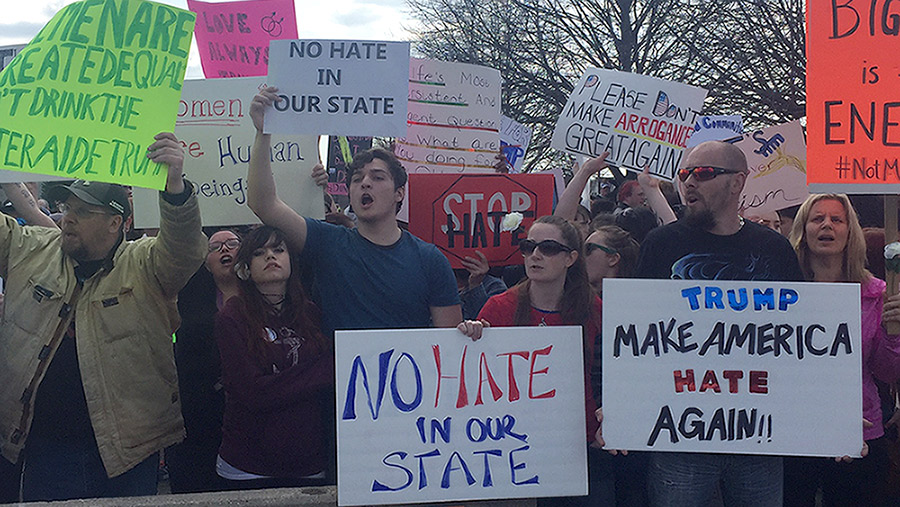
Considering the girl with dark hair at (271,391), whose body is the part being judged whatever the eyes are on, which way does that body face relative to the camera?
toward the camera

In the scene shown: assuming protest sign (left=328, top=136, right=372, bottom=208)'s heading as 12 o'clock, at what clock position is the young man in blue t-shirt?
The young man in blue t-shirt is roughly at 12 o'clock from the protest sign.

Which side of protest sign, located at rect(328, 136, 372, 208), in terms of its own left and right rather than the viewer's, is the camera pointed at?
front

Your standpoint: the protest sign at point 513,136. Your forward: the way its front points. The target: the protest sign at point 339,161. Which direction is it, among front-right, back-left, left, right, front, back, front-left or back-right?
front-right

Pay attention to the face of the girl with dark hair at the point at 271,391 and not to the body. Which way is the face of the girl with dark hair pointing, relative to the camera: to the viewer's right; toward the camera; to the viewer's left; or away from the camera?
toward the camera

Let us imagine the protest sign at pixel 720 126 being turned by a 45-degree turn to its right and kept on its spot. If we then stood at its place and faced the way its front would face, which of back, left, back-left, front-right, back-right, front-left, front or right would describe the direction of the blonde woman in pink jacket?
front-left

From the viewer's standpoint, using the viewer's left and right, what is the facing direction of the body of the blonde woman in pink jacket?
facing the viewer

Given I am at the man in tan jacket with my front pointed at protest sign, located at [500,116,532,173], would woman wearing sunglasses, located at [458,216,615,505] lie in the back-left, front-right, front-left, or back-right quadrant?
front-right

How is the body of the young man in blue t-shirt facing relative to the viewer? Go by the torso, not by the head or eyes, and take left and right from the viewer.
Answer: facing the viewer and to the left of the viewer

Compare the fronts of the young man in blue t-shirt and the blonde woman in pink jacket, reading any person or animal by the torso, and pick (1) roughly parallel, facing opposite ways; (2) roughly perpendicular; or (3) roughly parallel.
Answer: roughly parallel

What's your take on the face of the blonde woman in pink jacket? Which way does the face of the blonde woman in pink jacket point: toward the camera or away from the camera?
toward the camera

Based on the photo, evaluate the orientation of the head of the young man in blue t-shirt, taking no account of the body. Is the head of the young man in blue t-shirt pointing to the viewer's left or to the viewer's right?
to the viewer's left
